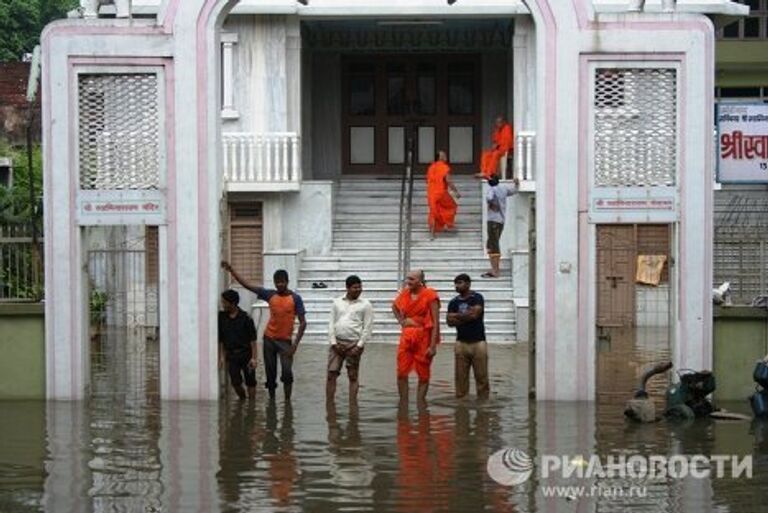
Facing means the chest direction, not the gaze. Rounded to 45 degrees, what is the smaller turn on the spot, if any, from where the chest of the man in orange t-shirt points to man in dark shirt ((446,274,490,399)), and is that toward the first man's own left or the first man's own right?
approximately 90° to the first man's own left

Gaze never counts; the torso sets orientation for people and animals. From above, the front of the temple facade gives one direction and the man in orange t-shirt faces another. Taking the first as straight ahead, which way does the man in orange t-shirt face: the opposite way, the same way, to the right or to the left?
the same way

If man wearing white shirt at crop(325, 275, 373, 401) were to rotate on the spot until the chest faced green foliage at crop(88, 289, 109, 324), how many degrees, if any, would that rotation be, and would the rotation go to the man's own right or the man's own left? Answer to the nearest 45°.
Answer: approximately 90° to the man's own right

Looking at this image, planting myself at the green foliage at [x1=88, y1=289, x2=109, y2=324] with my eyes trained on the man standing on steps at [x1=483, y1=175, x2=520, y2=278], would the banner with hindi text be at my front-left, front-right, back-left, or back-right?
front-right

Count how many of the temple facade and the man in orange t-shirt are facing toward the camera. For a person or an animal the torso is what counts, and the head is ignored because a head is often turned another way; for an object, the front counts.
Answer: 2

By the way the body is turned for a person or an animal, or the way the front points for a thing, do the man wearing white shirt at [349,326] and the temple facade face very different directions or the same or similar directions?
same or similar directions

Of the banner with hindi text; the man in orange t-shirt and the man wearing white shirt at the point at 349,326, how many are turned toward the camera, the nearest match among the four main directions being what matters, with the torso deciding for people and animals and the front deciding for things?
3

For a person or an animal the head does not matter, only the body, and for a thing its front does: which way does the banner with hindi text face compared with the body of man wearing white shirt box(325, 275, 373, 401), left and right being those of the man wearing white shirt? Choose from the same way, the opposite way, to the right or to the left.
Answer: the same way

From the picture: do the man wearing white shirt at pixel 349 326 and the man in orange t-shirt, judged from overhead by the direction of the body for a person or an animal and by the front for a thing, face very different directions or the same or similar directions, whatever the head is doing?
same or similar directions

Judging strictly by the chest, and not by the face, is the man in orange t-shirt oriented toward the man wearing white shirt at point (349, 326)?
no

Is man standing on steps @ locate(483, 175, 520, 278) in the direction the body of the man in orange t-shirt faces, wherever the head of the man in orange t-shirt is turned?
no

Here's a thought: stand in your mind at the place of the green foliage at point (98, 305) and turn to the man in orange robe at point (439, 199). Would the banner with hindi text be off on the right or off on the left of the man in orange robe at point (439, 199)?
right

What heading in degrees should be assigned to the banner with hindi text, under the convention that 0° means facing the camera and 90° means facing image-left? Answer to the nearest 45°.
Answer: approximately 0°

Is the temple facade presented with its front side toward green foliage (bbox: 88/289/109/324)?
no

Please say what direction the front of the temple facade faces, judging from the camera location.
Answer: facing the viewer

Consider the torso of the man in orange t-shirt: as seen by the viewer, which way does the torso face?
toward the camera
